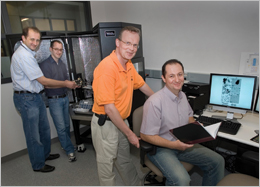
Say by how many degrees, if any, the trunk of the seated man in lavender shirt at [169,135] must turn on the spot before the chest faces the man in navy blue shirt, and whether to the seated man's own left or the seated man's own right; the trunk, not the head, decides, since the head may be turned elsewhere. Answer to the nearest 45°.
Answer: approximately 135° to the seated man's own right

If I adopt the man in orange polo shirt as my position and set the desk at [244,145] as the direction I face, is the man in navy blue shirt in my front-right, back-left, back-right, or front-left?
back-left

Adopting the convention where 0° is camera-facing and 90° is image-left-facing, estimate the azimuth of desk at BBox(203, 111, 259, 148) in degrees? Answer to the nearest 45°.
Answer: approximately 45°
